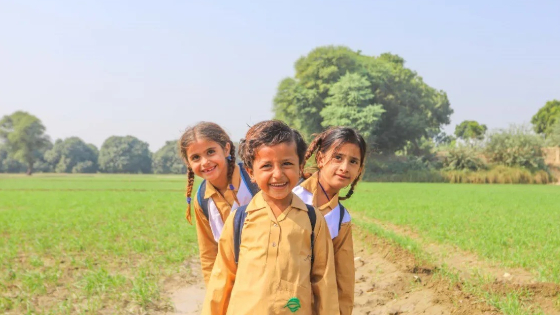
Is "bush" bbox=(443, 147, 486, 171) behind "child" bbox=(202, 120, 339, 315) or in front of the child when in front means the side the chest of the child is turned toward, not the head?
behind

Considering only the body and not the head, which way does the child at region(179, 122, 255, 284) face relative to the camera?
toward the camera

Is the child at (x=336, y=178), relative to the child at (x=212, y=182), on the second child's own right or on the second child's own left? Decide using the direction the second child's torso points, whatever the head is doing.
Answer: on the second child's own left

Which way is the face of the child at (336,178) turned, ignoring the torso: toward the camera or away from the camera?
toward the camera

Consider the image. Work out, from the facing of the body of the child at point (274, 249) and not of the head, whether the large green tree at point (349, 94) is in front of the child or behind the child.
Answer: behind

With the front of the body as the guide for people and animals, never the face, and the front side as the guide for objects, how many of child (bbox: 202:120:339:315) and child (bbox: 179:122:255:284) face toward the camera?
2

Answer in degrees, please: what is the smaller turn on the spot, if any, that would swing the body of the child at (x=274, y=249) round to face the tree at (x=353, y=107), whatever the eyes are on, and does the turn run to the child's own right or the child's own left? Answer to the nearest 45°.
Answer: approximately 180°

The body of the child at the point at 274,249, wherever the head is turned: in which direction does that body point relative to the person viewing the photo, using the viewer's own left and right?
facing the viewer

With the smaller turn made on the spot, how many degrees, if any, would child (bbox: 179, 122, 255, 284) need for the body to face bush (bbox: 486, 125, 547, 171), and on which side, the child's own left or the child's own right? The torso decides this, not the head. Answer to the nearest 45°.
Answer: approximately 135° to the child's own left

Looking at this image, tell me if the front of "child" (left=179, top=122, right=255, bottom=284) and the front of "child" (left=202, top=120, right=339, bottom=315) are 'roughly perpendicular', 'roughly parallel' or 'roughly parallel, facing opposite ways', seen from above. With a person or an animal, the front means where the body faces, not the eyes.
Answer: roughly parallel

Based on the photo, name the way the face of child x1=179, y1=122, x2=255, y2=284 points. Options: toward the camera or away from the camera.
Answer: toward the camera
